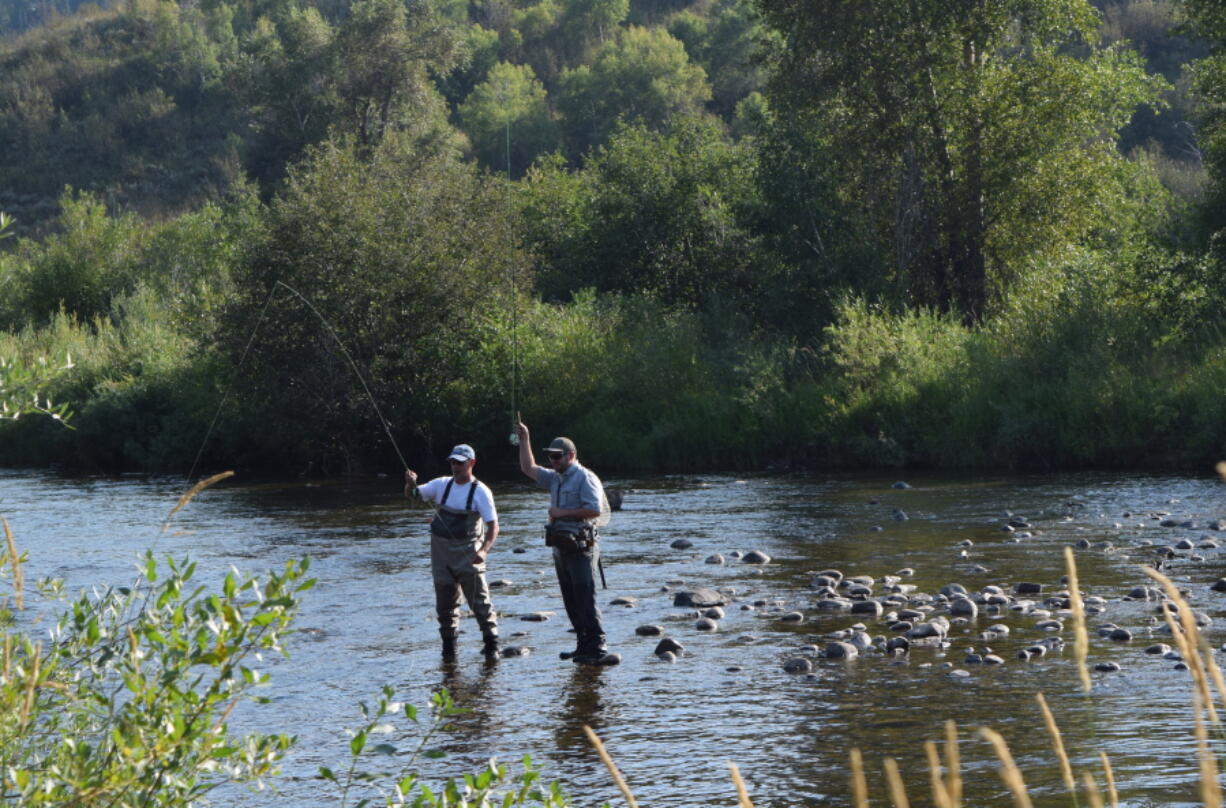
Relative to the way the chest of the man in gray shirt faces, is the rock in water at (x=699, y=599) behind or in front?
behind

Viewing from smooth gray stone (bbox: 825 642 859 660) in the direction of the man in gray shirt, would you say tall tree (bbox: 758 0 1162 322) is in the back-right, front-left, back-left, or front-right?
back-right

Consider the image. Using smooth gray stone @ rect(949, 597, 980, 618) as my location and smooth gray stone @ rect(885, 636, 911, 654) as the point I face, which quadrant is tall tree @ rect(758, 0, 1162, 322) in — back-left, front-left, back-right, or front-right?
back-right

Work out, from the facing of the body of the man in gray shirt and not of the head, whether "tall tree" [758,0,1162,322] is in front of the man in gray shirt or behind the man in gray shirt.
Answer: behind

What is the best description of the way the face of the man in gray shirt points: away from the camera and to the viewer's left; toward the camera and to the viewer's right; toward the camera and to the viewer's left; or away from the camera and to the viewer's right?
toward the camera and to the viewer's left

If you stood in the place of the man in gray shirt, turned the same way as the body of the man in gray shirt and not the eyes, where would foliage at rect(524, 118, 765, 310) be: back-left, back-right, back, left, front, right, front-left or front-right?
back-right

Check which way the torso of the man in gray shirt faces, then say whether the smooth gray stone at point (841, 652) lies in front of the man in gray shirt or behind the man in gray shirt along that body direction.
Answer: behind

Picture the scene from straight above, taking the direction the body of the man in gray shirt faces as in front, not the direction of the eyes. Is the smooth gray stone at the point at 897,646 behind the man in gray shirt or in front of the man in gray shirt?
behind

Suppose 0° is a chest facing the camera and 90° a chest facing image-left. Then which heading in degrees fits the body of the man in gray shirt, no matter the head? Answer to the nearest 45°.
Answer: approximately 45°

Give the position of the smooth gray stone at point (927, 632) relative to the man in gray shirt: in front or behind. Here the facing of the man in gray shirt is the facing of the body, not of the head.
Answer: behind

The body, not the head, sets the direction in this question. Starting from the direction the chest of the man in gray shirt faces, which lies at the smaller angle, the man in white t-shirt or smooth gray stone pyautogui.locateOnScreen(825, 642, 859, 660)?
the man in white t-shirt

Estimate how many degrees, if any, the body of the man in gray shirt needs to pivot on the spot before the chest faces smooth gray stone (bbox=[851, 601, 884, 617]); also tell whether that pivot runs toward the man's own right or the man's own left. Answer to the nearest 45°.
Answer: approximately 180°

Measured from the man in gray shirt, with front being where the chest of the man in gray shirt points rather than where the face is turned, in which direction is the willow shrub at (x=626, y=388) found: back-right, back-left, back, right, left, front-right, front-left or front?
back-right
